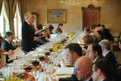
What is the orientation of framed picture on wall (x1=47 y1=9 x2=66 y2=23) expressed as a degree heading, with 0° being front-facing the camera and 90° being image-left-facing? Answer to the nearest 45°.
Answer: approximately 0°

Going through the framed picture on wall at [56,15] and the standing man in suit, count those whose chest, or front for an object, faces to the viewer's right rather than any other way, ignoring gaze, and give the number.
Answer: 1

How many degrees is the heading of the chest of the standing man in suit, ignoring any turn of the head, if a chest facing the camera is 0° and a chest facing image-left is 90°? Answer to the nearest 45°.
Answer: approximately 270°

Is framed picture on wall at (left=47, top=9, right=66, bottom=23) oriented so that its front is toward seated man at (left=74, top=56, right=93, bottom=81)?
yes

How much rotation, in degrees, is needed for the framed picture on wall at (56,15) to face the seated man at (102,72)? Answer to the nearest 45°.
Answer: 0° — it already faces them

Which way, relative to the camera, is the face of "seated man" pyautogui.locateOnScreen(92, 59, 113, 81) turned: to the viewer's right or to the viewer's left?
to the viewer's left
